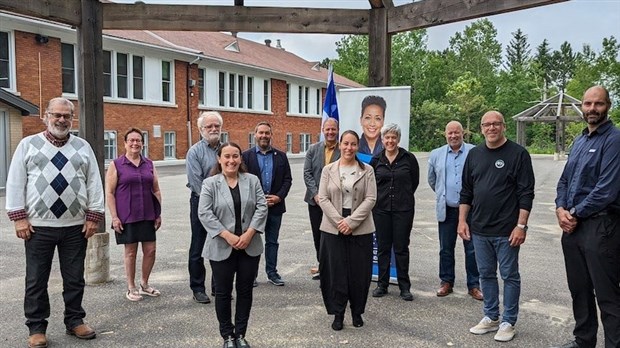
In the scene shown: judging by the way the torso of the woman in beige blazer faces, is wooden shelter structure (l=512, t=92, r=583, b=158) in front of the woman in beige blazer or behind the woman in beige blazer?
behind

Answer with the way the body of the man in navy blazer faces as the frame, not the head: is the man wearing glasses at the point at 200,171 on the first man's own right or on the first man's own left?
on the first man's own right

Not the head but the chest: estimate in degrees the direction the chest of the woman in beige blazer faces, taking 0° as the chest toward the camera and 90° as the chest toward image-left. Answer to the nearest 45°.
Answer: approximately 0°

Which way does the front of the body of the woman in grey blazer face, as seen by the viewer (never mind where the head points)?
toward the camera

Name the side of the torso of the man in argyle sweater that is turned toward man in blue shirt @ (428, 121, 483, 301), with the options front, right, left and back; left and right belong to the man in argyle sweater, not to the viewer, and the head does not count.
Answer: left

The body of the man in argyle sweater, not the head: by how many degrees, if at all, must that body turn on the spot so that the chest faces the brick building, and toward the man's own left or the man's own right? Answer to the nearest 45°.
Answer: approximately 180°

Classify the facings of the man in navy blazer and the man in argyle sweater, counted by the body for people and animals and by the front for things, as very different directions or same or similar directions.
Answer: same or similar directions

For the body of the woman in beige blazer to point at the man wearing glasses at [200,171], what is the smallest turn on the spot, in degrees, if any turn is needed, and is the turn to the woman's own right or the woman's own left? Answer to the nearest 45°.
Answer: approximately 90° to the woman's own right

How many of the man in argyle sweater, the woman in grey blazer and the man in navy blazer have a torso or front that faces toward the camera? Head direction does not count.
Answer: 3

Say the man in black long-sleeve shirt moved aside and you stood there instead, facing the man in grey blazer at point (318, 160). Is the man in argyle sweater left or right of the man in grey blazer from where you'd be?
left

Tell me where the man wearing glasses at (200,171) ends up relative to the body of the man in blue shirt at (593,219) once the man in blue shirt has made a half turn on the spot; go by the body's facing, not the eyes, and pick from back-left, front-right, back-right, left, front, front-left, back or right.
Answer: back-left

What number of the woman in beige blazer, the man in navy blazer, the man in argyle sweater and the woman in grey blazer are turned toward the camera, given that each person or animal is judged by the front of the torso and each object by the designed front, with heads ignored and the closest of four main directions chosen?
4

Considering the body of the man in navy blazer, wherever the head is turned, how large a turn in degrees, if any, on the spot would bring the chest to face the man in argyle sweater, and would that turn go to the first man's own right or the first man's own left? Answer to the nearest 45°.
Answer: approximately 45° to the first man's own right

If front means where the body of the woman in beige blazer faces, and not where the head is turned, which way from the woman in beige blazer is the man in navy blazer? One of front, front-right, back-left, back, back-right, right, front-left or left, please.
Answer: back-right

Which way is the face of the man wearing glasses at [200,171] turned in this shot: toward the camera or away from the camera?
toward the camera

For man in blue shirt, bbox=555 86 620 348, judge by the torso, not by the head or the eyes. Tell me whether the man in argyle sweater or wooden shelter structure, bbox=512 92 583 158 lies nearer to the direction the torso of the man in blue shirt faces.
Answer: the man in argyle sweater

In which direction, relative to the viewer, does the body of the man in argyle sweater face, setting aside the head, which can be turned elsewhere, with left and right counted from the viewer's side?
facing the viewer

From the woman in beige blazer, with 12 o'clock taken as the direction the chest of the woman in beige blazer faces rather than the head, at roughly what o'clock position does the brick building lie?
The brick building is roughly at 5 o'clock from the woman in beige blazer.
